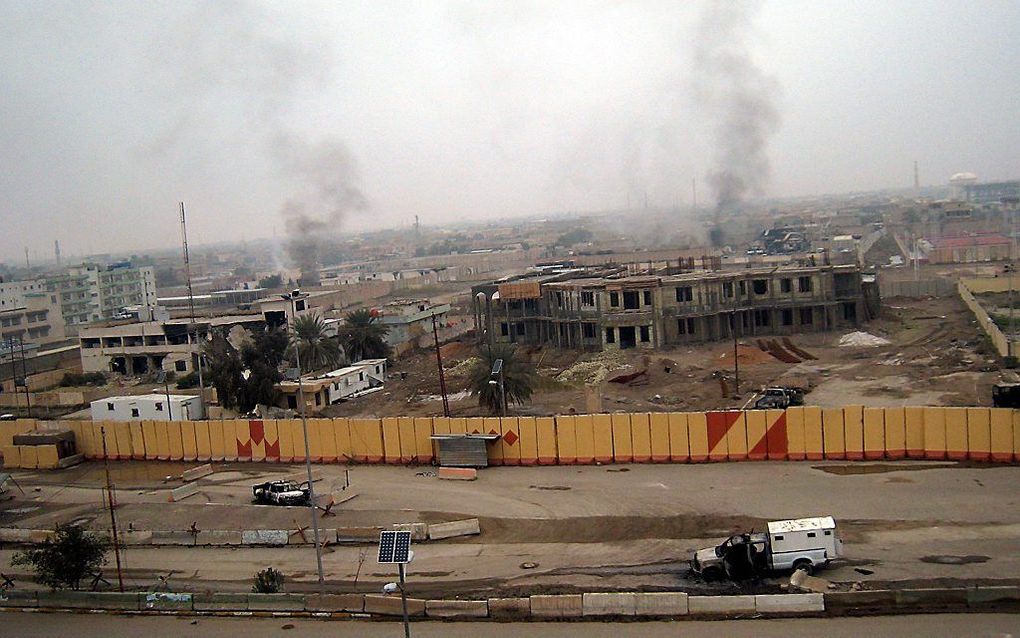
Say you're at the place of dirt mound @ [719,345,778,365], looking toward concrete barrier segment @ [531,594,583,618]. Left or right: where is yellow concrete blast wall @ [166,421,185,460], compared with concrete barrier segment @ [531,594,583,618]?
right

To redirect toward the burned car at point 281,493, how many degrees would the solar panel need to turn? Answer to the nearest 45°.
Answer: approximately 180°

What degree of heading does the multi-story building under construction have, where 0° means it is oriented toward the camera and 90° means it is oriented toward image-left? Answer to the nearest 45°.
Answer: approximately 0°

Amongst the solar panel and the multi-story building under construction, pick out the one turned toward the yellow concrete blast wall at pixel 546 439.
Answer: the multi-story building under construction

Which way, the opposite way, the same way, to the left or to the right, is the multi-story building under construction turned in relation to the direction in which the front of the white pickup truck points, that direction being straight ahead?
to the left

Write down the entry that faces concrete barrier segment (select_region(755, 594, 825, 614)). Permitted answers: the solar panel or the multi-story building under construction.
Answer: the multi-story building under construction

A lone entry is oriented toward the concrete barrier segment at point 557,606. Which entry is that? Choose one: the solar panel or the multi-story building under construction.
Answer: the multi-story building under construction

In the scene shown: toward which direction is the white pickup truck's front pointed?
to the viewer's left

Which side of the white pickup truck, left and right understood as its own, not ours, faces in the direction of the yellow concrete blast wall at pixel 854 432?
right

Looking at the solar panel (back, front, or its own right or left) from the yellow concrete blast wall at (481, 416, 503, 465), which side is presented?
back

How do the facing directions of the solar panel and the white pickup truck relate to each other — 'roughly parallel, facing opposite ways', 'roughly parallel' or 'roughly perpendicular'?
roughly perpendicular

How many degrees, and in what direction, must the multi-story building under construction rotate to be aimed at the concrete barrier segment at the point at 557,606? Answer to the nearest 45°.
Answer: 0° — it already faces it

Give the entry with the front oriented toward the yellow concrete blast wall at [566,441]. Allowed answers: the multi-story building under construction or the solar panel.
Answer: the multi-story building under construction

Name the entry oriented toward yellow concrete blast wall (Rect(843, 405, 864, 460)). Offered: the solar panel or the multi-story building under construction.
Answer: the multi-story building under construction
